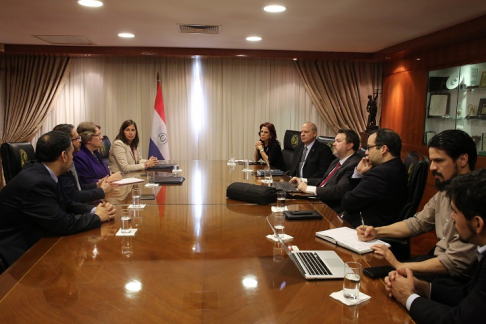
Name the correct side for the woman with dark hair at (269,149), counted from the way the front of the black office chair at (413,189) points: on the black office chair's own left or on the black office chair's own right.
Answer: on the black office chair's own right

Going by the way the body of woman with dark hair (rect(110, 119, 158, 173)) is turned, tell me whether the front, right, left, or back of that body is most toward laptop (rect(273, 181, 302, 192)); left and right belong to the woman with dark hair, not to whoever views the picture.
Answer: front

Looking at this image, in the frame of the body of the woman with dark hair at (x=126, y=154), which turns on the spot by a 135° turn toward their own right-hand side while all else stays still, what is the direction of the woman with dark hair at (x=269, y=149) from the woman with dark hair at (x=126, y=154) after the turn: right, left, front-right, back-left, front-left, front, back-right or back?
back

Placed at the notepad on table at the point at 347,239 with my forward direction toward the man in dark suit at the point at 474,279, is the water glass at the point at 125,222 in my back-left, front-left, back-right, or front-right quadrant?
back-right

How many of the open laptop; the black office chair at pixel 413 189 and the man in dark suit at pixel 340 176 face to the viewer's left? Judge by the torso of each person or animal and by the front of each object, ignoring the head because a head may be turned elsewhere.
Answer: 2

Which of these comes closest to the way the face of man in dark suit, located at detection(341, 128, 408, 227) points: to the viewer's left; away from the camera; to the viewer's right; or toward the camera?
to the viewer's left

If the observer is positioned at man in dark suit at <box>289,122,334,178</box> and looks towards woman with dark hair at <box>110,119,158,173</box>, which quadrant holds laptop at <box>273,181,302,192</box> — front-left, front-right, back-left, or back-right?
front-left

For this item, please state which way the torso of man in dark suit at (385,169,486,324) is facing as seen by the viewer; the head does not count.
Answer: to the viewer's left

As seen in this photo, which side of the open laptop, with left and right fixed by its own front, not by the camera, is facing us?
right

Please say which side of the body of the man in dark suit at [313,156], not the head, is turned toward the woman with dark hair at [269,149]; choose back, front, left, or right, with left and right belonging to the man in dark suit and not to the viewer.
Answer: right

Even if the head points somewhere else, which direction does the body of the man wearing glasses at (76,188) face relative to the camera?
to the viewer's right

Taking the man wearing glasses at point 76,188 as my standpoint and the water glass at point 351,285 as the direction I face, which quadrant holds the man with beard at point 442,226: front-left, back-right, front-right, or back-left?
front-left

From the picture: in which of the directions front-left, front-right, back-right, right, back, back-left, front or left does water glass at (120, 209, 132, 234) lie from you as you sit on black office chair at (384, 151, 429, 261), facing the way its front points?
front-left

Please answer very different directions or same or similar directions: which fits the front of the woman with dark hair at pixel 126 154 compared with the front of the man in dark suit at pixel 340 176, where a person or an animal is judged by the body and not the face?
very different directions

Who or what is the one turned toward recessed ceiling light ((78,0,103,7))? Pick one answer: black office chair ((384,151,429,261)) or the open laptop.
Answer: the black office chair

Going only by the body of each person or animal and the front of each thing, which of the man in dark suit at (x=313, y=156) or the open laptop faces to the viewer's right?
the open laptop
